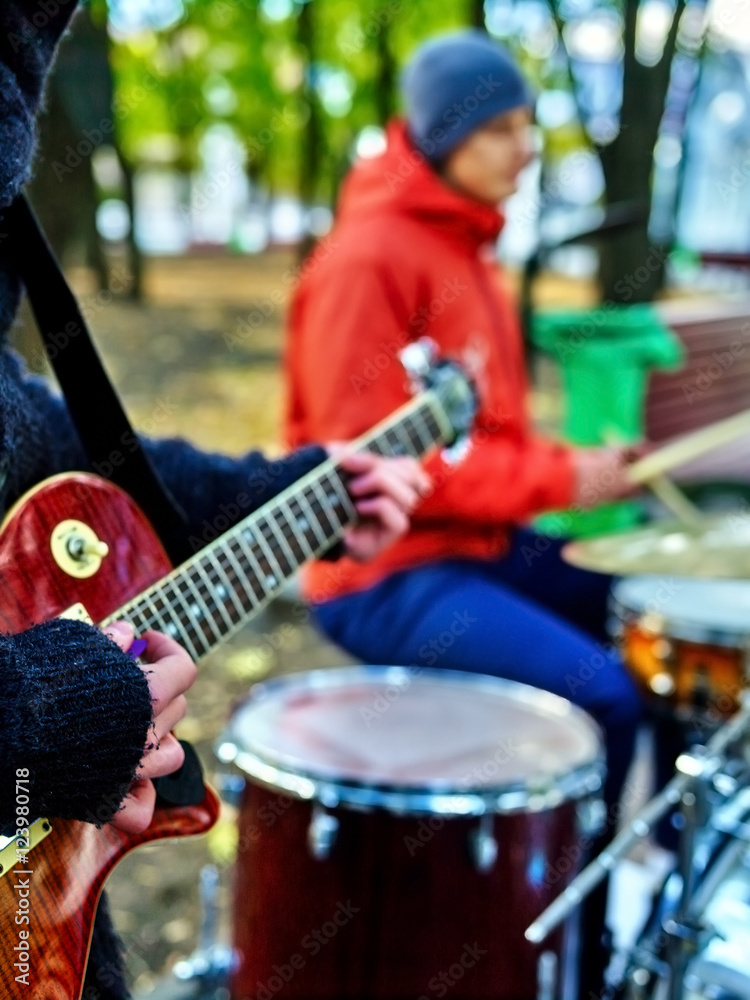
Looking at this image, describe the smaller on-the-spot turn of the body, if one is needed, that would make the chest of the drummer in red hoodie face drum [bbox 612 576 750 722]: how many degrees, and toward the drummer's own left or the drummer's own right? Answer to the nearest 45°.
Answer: approximately 45° to the drummer's own right

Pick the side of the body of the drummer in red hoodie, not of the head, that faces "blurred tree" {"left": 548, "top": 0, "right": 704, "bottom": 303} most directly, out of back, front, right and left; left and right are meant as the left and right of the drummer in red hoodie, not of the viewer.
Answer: left

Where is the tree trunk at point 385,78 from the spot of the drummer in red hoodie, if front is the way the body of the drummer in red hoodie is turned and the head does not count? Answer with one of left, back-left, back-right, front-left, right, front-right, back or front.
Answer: left

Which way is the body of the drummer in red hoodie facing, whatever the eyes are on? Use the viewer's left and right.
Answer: facing to the right of the viewer

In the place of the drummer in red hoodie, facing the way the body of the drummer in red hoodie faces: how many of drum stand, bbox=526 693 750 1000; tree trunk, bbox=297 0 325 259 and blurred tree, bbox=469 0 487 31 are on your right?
1

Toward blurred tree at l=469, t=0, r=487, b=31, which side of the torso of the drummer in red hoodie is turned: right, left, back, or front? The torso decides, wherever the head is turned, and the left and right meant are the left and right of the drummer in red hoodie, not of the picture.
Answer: left

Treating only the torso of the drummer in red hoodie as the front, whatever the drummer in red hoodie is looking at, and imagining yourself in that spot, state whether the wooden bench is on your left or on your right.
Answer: on your left

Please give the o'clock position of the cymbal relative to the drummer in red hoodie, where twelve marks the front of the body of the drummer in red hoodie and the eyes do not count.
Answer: The cymbal is roughly at 12 o'clock from the drummer in red hoodie.

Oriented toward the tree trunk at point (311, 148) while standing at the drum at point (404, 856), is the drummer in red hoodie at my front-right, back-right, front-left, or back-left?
front-right

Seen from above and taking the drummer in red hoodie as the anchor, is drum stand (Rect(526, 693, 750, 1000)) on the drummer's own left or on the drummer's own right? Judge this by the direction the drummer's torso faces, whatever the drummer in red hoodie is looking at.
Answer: on the drummer's own right

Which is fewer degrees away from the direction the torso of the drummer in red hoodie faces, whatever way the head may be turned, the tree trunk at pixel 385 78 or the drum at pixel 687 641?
the drum

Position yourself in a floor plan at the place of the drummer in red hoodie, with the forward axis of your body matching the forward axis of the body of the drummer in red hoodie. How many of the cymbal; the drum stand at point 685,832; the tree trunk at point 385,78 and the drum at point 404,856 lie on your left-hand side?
1

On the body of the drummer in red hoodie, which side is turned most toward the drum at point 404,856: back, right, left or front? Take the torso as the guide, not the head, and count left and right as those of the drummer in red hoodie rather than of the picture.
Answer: right

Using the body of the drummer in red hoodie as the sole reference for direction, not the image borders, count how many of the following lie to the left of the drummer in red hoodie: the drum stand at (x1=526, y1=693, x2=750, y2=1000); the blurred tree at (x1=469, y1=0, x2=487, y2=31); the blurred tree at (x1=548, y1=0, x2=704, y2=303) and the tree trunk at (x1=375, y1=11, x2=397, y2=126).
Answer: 3
